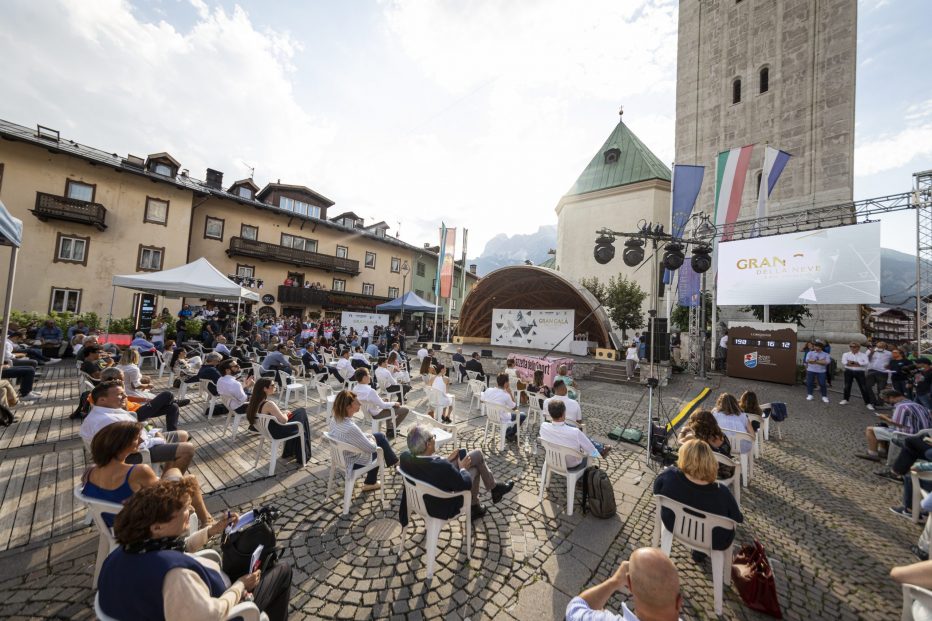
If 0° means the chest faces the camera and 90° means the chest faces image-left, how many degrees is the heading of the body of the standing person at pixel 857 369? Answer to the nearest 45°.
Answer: approximately 0°

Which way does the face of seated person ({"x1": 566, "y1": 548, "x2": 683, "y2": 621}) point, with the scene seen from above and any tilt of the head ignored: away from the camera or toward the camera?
away from the camera

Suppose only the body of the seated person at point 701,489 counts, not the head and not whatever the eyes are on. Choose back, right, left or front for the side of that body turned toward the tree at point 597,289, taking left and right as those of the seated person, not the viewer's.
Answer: front

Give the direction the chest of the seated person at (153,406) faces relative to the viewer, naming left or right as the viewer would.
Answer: facing to the right of the viewer

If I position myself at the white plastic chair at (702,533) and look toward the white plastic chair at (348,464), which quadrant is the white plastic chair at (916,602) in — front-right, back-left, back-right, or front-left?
back-left

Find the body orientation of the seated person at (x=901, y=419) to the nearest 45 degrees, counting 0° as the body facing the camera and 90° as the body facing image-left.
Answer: approximately 90°

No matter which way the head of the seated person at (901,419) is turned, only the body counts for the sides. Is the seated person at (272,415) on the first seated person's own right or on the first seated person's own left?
on the first seated person's own left

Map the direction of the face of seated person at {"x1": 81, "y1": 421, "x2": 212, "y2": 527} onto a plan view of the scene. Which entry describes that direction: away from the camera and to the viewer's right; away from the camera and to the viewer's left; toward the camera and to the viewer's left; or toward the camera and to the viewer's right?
away from the camera and to the viewer's right

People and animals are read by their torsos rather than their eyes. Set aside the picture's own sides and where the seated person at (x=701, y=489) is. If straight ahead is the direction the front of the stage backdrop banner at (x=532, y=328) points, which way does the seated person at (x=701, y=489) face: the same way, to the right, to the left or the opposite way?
the opposite way

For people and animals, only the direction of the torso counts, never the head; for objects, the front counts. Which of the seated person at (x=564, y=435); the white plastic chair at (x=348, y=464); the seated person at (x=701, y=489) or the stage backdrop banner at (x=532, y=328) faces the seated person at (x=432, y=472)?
the stage backdrop banner

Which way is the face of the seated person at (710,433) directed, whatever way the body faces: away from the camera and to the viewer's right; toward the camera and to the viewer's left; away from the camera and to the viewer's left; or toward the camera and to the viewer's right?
away from the camera and to the viewer's left

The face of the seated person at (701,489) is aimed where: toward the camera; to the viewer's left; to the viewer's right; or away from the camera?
away from the camera

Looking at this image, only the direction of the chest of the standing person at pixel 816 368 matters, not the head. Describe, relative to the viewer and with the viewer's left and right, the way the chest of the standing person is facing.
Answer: facing the viewer

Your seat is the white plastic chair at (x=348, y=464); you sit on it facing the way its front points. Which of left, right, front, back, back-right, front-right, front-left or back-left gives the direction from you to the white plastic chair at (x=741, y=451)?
front-right

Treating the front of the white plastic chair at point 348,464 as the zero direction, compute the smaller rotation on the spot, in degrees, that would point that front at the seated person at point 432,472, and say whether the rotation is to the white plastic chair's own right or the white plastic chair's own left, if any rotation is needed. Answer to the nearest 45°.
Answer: approximately 90° to the white plastic chair's own right

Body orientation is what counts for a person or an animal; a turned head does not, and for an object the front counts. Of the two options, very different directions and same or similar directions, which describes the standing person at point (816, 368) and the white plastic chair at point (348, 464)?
very different directions

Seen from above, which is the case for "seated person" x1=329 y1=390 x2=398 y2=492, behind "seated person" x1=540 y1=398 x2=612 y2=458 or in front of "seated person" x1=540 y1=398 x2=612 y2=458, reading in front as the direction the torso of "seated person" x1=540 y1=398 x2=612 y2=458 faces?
behind
